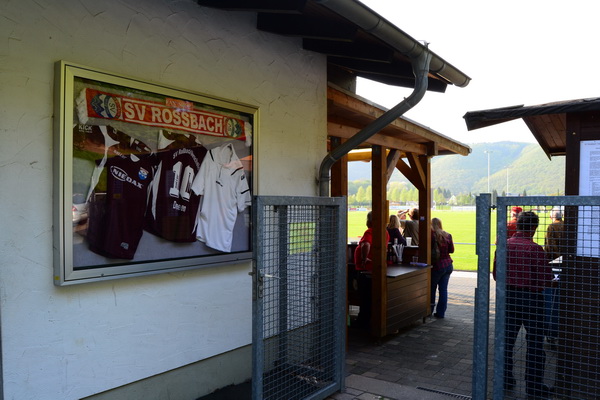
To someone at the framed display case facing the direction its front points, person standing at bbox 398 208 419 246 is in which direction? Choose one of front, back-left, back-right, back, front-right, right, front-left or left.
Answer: left

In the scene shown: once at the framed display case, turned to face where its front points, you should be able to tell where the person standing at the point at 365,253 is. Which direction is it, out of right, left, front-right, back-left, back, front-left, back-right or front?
left

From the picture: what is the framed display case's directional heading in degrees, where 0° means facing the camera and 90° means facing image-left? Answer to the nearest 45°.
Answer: approximately 315°

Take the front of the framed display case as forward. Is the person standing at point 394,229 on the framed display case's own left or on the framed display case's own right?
on the framed display case's own left

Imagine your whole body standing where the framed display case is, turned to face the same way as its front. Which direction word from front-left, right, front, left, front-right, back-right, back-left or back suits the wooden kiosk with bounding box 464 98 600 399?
front-left

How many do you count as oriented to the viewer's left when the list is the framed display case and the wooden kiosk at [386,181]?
0
